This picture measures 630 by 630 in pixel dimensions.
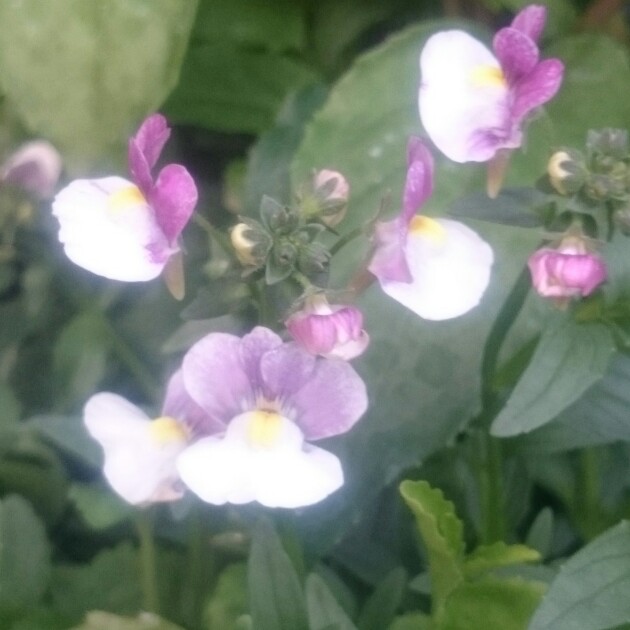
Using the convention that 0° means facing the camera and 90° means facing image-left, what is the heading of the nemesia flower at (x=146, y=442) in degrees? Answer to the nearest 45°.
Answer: approximately 45°
